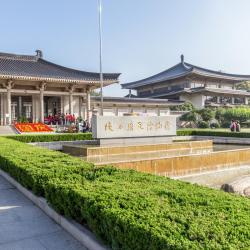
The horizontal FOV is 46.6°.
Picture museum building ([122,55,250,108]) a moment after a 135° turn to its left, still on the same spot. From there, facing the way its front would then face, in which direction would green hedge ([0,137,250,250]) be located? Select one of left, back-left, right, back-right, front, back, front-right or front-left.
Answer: back

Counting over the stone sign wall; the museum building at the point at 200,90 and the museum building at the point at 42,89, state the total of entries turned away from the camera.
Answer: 0

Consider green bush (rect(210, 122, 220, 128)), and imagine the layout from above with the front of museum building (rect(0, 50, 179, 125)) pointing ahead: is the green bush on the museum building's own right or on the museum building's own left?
on the museum building's own left

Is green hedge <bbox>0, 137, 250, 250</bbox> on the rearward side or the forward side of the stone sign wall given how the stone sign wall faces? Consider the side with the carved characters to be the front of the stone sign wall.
on the forward side

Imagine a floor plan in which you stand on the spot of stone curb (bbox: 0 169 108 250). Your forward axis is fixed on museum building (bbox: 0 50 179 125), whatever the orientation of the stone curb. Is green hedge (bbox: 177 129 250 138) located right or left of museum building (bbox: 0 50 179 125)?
right

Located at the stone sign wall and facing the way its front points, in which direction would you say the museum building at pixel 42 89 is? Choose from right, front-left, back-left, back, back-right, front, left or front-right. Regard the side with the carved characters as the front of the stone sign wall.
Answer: back

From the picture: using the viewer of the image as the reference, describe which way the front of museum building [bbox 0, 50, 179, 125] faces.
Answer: facing the viewer and to the right of the viewer

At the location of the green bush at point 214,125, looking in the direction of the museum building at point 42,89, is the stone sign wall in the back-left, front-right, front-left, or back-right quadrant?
front-left

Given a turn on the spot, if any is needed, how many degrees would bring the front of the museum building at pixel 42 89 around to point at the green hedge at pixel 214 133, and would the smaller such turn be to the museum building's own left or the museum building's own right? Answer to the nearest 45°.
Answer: approximately 45° to the museum building's own left

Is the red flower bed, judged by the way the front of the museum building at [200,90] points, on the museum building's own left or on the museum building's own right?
on the museum building's own right

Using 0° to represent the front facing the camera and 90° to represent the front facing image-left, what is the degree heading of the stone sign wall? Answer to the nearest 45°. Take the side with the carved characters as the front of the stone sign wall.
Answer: approximately 315°

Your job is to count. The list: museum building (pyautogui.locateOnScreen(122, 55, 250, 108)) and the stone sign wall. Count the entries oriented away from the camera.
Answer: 0

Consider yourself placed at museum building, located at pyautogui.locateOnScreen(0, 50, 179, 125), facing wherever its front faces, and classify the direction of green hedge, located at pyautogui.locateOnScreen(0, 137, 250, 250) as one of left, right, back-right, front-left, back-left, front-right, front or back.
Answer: front-right

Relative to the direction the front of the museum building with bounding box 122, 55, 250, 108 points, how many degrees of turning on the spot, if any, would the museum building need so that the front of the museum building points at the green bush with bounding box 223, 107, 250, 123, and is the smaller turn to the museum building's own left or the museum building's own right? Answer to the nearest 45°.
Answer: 0° — it already faces it
